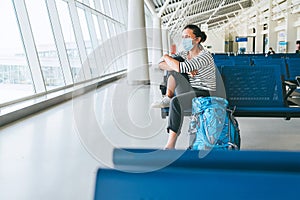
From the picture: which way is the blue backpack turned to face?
toward the camera

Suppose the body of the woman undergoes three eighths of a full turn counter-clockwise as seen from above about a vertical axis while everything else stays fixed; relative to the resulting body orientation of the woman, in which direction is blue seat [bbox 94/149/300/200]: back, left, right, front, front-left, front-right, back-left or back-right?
right

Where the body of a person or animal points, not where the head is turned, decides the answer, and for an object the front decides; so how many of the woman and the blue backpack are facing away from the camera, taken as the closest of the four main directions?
0

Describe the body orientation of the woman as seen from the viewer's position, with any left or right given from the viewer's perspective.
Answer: facing the viewer and to the left of the viewer

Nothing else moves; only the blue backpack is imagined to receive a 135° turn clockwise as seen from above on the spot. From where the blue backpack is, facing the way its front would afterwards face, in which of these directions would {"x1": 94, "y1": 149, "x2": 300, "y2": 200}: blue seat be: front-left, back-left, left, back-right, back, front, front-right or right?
back-left

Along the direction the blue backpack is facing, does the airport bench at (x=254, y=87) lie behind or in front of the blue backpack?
behind
